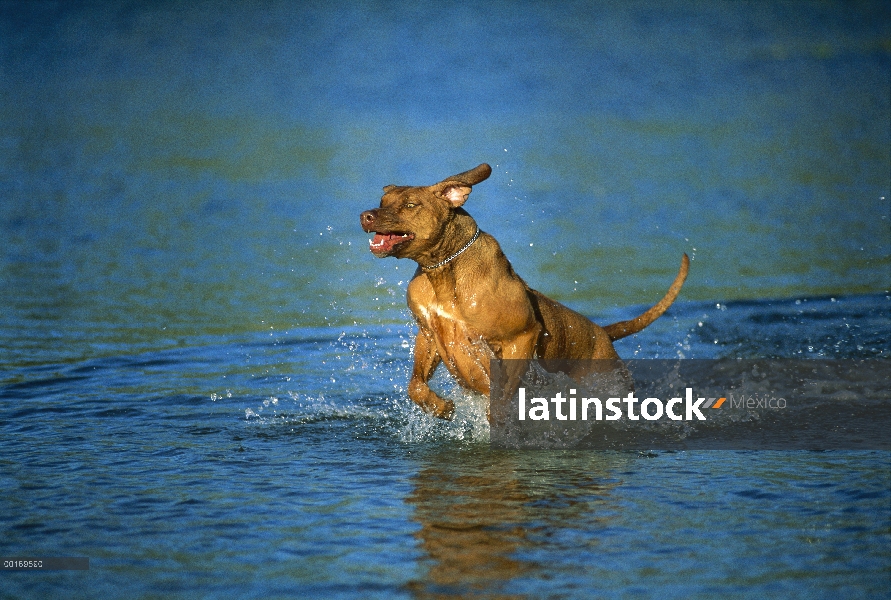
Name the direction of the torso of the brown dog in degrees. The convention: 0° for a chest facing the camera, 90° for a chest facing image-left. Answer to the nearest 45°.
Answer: approximately 45°
